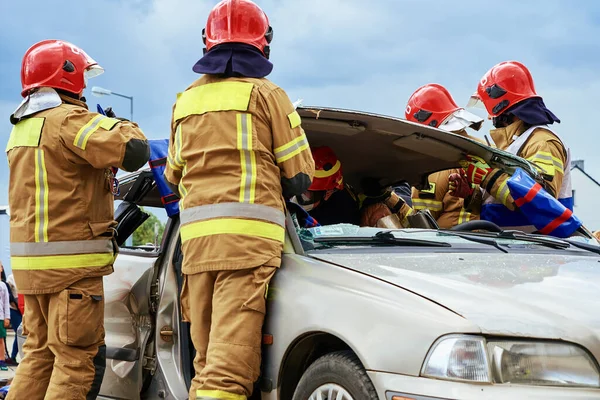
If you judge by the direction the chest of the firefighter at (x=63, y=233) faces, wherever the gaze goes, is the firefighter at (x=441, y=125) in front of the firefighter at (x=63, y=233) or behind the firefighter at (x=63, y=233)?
in front

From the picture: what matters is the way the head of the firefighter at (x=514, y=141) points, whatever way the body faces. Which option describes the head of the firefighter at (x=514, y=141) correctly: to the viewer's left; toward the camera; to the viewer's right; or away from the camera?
to the viewer's left

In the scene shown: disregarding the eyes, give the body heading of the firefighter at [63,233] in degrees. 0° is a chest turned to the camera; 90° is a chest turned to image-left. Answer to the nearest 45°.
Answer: approximately 225°

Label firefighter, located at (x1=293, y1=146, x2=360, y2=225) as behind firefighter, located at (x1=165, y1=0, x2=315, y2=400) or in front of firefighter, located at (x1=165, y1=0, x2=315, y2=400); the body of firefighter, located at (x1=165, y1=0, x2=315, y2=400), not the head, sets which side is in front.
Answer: in front

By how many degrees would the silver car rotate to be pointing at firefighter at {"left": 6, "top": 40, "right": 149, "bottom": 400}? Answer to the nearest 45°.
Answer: approximately 180°

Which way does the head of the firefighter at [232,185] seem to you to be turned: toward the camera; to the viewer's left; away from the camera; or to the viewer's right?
away from the camera

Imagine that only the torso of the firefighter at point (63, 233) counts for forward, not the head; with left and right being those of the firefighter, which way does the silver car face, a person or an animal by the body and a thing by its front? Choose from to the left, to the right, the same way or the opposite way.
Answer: to the right

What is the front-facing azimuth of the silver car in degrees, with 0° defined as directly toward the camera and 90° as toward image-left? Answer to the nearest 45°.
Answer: approximately 315°

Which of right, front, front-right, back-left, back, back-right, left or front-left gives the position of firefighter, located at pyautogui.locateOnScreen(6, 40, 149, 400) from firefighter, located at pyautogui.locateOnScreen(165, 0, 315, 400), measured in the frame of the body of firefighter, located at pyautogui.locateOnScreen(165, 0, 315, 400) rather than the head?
left

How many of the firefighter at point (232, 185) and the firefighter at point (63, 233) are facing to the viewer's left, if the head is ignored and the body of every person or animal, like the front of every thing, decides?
0

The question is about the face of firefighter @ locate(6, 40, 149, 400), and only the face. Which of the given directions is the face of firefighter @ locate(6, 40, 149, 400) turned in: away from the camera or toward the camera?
away from the camera
